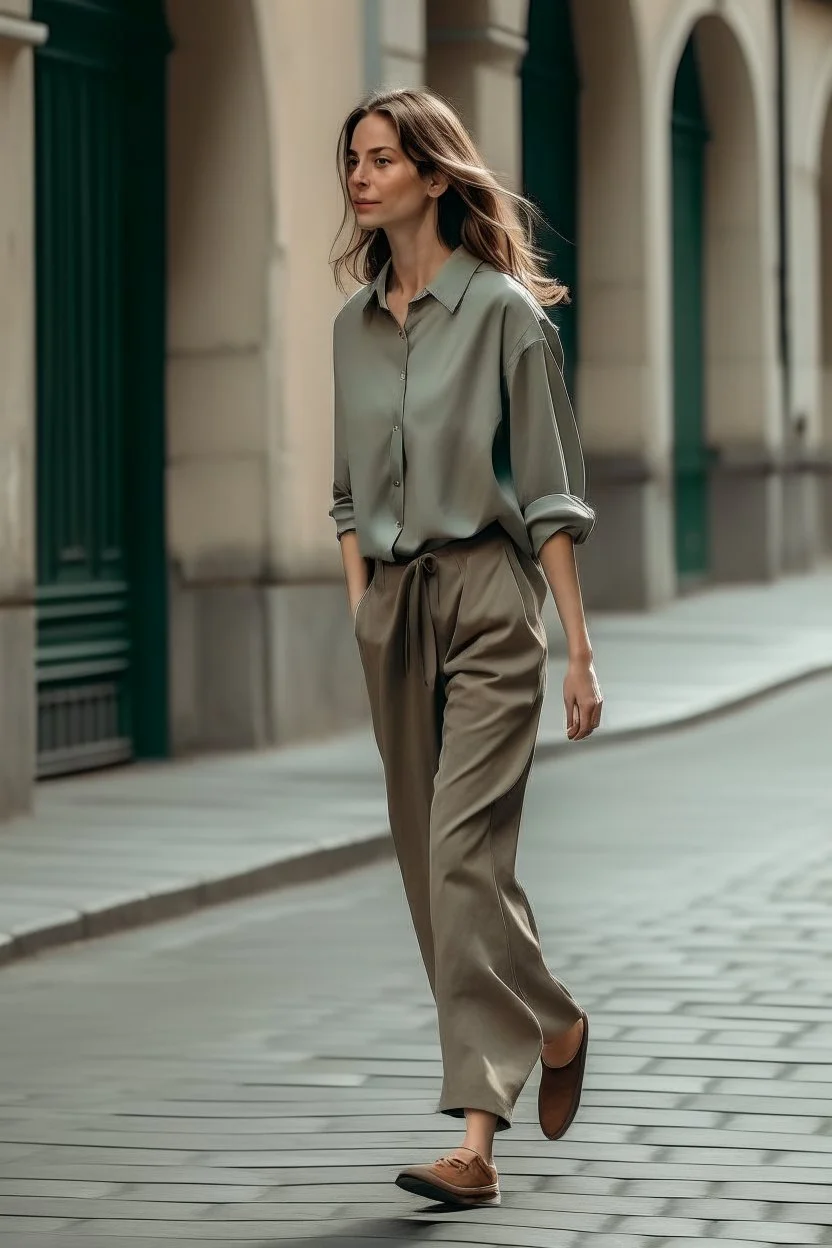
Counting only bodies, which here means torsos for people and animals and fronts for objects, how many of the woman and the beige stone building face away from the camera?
0

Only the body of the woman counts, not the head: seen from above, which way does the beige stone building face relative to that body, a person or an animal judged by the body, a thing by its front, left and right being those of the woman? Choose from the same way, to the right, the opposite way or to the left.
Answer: to the left

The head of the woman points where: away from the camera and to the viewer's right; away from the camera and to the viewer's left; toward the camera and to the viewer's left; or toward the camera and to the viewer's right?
toward the camera and to the viewer's left

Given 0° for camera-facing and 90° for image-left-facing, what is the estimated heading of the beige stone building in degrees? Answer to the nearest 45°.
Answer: approximately 315°

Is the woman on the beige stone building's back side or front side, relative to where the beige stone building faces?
on the front side

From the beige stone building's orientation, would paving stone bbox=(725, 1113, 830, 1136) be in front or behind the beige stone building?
in front

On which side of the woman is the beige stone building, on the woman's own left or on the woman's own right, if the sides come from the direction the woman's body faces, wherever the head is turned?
on the woman's own right

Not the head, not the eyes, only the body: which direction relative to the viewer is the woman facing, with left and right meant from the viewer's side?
facing the viewer and to the left of the viewer
